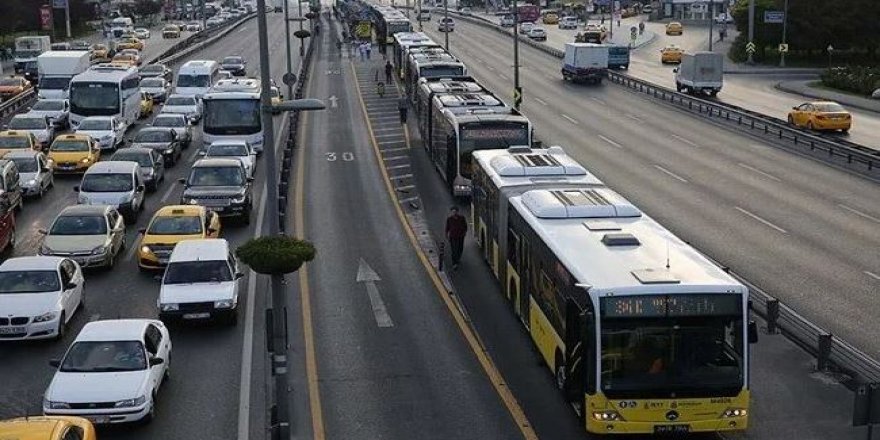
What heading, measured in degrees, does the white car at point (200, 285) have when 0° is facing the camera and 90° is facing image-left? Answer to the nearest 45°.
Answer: approximately 0°

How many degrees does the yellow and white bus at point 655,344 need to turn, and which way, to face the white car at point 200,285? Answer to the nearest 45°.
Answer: approximately 135° to its right

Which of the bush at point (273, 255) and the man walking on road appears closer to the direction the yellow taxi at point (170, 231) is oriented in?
the bush

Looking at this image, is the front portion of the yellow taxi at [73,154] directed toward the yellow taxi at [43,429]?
yes

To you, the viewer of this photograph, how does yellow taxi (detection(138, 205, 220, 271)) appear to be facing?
facing the viewer and to the left of the viewer

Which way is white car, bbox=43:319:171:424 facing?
toward the camera

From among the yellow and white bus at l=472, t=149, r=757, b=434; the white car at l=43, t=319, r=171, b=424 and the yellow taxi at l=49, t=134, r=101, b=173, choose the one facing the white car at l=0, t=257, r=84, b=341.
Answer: the yellow taxi

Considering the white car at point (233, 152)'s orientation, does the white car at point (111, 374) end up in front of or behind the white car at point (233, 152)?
in front

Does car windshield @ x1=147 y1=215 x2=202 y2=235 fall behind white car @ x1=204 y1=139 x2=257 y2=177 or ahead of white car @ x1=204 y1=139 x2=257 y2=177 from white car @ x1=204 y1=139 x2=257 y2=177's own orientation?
ahead

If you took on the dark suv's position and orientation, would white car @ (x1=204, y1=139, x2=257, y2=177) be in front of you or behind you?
behind

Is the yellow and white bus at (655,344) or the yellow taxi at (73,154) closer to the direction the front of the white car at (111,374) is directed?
the yellow and white bus

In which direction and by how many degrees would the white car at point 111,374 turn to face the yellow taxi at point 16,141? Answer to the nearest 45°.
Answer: approximately 180°

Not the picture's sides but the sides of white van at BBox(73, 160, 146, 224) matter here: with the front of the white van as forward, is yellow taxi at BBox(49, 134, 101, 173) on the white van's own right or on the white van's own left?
on the white van's own right

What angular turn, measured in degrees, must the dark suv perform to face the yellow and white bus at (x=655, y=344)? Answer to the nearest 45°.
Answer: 0° — it already faces it

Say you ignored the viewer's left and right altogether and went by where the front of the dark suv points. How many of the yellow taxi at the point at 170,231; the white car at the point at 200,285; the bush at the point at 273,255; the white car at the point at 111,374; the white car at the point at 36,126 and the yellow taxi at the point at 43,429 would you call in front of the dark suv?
5

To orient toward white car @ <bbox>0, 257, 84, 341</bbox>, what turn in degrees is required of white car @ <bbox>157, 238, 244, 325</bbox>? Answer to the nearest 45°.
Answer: approximately 90° to its right

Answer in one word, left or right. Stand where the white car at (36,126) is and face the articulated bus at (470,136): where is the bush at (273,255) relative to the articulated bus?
right

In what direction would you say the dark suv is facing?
toward the camera
